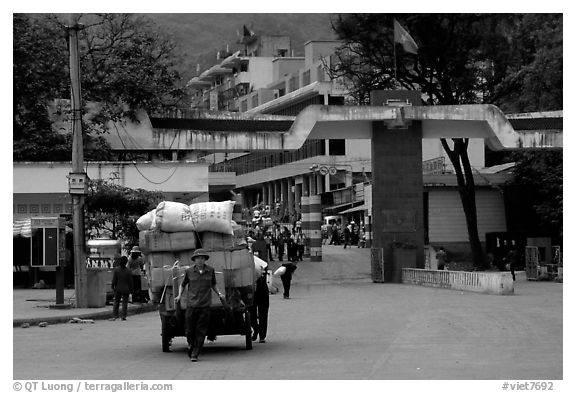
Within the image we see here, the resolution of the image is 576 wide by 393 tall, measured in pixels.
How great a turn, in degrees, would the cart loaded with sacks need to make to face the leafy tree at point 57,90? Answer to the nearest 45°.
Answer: approximately 180°

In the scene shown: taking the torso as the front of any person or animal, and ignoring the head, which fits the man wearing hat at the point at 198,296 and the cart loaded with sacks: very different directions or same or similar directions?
same or similar directions

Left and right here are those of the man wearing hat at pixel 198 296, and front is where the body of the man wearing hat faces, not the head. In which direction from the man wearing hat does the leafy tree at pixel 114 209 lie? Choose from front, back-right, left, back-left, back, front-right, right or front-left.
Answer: back

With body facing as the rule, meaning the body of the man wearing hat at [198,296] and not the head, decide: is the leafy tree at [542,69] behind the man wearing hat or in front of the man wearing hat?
behind

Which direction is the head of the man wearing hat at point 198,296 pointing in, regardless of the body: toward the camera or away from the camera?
toward the camera

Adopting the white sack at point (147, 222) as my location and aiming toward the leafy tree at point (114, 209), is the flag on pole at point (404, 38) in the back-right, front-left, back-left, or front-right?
front-right

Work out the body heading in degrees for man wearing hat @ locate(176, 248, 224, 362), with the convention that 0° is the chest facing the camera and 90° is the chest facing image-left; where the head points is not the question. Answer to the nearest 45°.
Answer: approximately 0°

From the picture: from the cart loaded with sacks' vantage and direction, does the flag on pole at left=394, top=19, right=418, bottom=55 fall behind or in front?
behind

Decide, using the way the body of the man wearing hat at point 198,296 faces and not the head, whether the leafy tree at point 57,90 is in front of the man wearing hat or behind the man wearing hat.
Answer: behind

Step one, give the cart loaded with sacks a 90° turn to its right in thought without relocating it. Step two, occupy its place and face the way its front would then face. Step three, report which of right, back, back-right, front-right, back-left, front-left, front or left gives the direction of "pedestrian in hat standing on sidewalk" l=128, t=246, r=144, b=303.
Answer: right

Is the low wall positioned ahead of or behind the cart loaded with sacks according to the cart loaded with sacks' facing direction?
behind

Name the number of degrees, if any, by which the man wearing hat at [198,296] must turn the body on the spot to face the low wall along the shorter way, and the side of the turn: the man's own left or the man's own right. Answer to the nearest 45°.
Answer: approximately 135° to the man's own left

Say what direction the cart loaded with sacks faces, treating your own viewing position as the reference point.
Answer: facing the viewer
